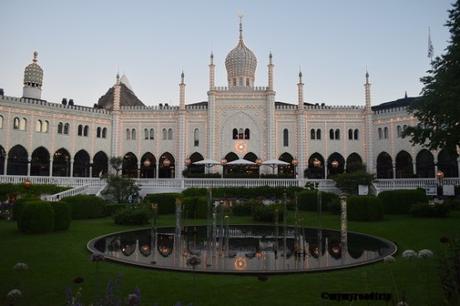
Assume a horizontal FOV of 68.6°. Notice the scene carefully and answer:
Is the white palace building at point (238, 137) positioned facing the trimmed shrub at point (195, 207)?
yes

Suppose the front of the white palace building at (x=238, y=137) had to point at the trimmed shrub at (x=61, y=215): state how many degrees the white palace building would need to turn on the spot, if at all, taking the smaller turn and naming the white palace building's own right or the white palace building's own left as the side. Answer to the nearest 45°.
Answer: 0° — it already faces it

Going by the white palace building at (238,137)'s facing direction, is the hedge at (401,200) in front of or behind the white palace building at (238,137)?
in front

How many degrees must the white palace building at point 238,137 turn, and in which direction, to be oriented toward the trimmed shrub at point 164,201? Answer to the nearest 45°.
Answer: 0° — it already faces it

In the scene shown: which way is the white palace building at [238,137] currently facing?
toward the camera

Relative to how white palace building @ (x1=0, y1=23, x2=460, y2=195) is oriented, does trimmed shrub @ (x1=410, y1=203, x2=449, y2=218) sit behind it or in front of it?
in front

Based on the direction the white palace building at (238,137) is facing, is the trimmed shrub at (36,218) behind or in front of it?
in front
